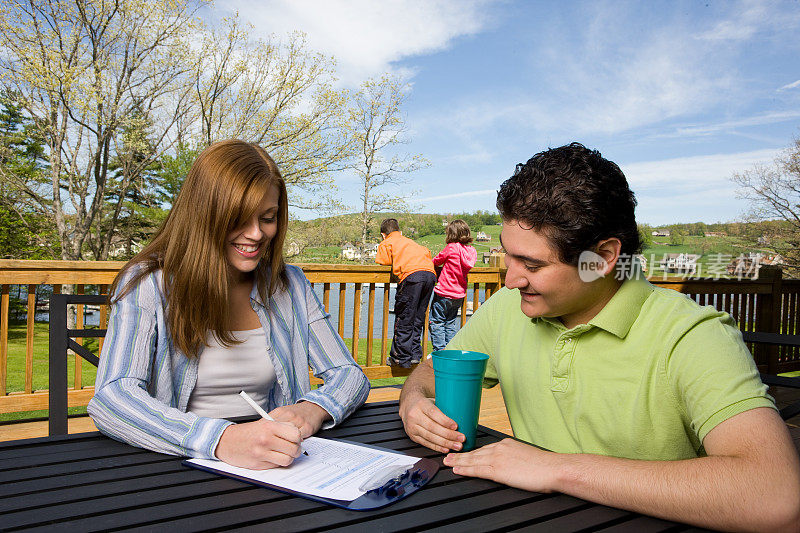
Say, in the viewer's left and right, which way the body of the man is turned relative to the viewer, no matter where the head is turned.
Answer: facing the viewer and to the left of the viewer

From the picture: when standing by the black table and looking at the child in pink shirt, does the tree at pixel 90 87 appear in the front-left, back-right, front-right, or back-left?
front-left

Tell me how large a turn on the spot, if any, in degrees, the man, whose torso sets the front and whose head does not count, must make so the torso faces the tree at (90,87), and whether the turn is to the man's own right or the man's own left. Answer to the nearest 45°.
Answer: approximately 90° to the man's own right

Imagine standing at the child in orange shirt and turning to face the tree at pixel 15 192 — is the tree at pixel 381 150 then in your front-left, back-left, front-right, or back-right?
front-right

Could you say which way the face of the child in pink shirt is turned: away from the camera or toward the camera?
away from the camera

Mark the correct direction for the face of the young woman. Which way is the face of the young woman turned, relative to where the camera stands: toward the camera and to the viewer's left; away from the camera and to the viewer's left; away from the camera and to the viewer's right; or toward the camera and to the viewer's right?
toward the camera and to the viewer's right

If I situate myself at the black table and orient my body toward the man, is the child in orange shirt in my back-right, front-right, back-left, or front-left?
front-left

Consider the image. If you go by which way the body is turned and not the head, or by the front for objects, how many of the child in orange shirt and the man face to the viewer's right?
0

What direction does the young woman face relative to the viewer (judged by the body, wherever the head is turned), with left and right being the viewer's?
facing the viewer and to the right of the viewer

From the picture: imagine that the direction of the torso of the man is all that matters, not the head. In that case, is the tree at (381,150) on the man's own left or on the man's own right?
on the man's own right

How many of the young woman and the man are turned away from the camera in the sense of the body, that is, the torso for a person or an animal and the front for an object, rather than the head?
0

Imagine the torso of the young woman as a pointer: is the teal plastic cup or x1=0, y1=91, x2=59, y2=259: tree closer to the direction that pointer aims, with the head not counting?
the teal plastic cup

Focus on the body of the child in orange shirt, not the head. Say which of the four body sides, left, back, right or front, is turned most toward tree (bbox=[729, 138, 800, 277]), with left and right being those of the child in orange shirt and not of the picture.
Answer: right

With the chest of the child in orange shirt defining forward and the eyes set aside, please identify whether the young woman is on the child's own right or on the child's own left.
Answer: on the child's own left

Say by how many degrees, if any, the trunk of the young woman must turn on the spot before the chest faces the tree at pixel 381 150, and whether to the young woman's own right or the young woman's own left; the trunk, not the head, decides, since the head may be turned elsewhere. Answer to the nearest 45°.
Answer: approximately 135° to the young woman's own left

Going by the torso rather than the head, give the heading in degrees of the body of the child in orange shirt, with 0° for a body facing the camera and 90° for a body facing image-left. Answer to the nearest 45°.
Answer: approximately 135°
